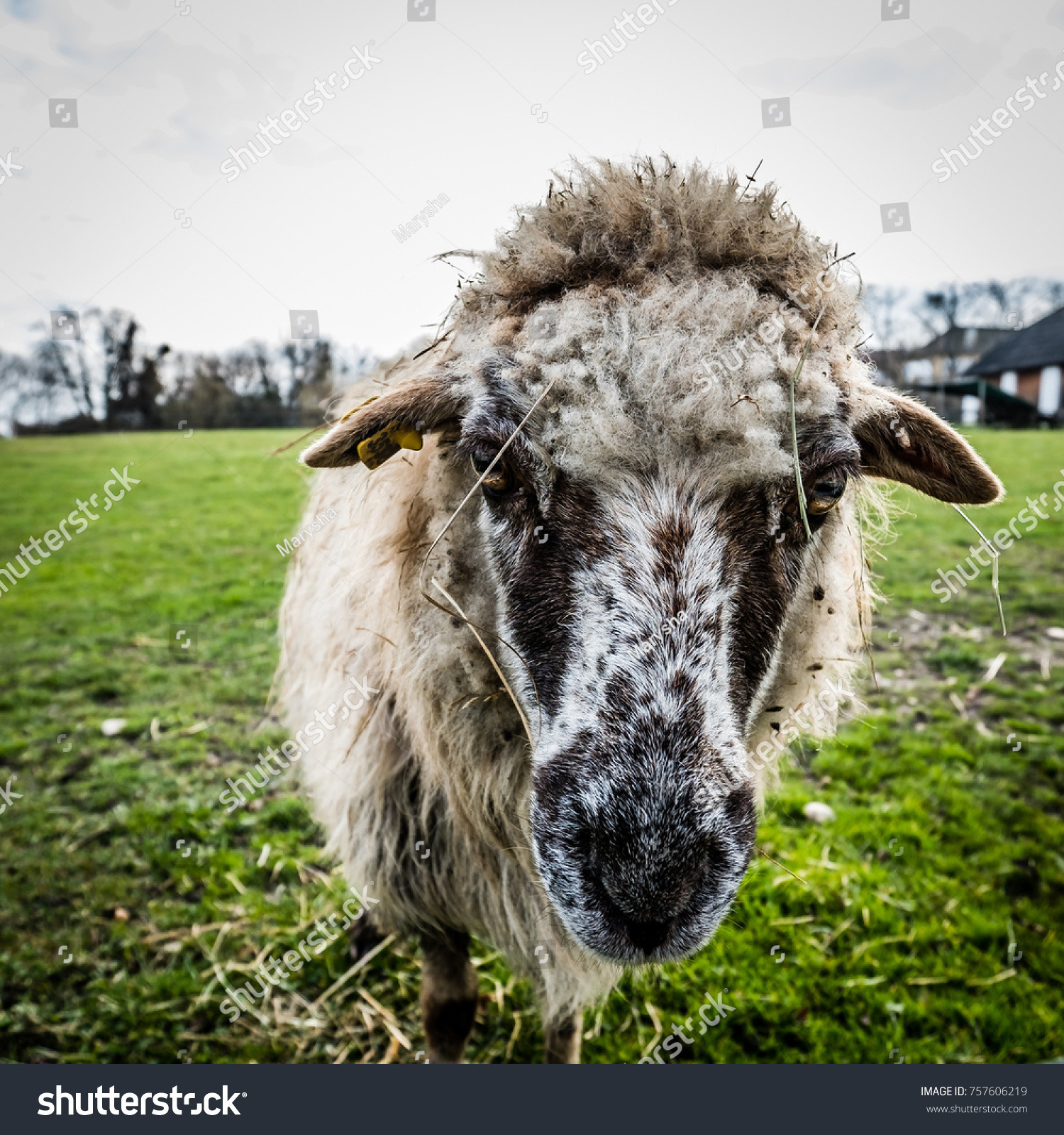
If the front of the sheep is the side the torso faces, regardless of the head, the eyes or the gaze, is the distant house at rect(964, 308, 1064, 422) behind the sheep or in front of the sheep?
behind

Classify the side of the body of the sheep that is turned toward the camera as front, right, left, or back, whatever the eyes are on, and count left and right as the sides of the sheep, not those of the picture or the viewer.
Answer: front

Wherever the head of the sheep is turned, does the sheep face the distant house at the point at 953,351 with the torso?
no
